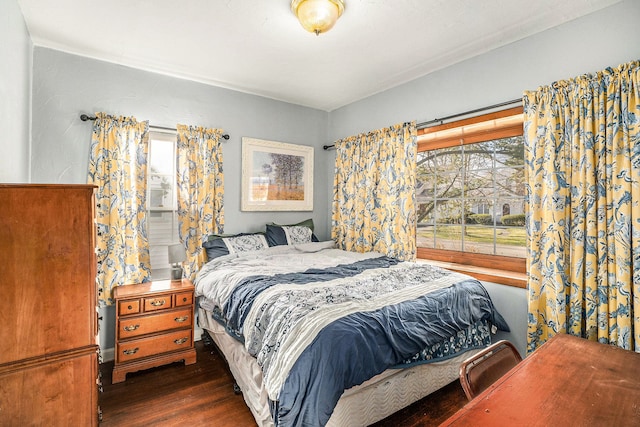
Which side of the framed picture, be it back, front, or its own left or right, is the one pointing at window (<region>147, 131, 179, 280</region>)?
right

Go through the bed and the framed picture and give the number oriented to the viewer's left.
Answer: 0

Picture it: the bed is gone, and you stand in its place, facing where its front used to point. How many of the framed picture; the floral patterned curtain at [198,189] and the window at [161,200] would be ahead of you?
0

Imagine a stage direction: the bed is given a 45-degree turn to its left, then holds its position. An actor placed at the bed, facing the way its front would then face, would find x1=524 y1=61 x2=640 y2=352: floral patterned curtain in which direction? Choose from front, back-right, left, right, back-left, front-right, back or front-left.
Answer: front

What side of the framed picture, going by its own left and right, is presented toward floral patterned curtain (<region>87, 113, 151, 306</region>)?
right

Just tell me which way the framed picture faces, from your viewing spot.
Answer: facing the viewer and to the right of the viewer

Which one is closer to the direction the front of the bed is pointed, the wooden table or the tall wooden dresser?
the wooden table

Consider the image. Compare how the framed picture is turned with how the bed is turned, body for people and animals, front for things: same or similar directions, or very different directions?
same or similar directions

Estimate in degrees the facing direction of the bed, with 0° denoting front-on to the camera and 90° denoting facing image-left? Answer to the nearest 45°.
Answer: approximately 315°

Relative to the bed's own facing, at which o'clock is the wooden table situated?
The wooden table is roughly at 12 o'clock from the bed.

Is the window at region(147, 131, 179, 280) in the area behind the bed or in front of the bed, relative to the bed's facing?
behind

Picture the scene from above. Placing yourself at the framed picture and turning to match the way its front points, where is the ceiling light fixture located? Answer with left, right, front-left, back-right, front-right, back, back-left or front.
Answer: front-right

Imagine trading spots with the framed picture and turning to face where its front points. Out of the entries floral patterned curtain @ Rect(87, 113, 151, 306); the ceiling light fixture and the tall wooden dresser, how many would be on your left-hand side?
0

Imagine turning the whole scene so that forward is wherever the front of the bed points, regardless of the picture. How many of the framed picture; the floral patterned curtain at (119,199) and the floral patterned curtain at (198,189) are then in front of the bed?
0

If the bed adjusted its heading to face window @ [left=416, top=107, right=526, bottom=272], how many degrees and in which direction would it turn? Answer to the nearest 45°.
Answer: approximately 90° to its left
